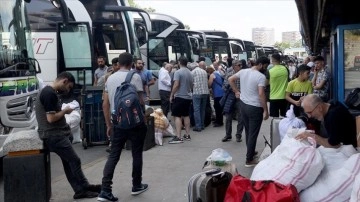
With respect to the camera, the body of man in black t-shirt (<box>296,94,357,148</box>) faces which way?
to the viewer's left

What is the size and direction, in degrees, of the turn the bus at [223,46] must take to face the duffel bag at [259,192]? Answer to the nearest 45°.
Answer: approximately 45° to its right

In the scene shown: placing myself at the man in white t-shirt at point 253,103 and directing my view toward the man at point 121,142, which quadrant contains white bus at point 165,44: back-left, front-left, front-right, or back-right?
back-right

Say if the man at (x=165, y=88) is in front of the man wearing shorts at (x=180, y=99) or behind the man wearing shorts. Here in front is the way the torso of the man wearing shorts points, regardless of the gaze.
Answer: in front

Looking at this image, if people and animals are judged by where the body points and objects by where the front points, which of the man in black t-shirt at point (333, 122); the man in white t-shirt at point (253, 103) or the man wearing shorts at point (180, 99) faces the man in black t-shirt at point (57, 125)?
the man in black t-shirt at point (333, 122)

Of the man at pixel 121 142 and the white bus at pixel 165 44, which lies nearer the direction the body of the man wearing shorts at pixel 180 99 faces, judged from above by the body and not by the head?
the white bus

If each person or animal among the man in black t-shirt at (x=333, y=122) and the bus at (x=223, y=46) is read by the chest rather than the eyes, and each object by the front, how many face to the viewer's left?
1

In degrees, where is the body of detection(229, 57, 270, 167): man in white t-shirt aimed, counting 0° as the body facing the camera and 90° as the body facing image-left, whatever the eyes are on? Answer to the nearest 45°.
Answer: approximately 225°

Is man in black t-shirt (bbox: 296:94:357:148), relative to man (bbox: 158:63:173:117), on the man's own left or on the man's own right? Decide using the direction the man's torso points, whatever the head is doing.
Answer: on the man's own right
